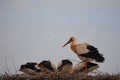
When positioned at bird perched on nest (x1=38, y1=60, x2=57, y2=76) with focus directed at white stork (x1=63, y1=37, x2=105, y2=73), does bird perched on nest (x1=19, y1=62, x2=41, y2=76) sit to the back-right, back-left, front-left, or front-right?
back-left

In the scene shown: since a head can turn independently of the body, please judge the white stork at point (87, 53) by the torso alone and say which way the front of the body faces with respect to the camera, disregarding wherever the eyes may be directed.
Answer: to the viewer's left

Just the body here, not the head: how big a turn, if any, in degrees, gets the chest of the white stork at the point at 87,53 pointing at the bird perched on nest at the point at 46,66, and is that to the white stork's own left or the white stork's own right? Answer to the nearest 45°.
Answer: approximately 45° to the white stork's own left
